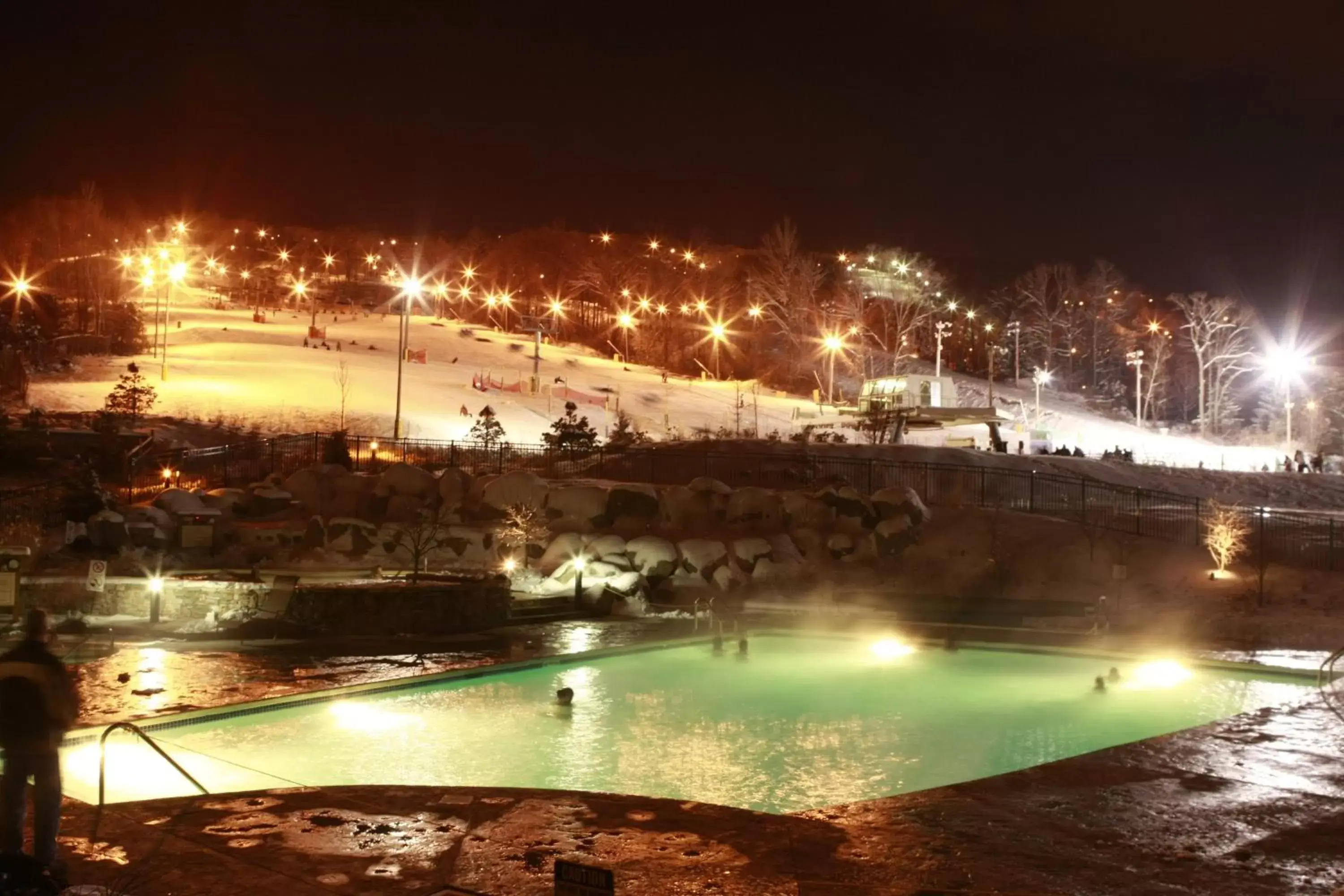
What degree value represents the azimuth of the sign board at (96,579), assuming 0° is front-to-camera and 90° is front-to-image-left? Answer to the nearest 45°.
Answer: approximately 0°

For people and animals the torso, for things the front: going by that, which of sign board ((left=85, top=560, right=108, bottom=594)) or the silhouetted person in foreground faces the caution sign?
the sign board

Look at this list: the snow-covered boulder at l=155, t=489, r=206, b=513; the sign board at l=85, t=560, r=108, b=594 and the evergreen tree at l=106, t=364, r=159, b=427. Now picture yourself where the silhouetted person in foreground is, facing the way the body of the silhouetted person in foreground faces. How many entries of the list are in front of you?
3

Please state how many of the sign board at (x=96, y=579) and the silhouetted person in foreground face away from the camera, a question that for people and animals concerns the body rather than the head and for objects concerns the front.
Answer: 1

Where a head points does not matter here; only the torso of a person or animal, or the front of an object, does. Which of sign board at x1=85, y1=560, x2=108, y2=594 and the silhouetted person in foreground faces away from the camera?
the silhouetted person in foreground

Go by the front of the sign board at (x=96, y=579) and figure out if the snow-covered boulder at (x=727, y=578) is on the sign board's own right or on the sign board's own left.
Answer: on the sign board's own left

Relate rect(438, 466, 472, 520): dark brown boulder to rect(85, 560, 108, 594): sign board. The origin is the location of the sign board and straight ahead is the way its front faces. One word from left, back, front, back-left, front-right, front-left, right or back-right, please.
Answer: back-left

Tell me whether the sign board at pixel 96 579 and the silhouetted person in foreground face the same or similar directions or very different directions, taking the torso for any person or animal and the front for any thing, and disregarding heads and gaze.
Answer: very different directions

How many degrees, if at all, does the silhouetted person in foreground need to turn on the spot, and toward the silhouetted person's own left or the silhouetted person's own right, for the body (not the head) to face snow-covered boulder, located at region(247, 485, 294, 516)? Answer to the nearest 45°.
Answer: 0° — they already face it

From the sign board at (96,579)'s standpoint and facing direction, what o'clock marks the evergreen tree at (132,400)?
The evergreen tree is roughly at 6 o'clock from the sign board.

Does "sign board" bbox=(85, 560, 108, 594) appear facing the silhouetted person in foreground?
yes

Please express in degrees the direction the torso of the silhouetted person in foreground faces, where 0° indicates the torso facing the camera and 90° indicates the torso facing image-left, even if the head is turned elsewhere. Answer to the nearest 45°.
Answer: approximately 180°
